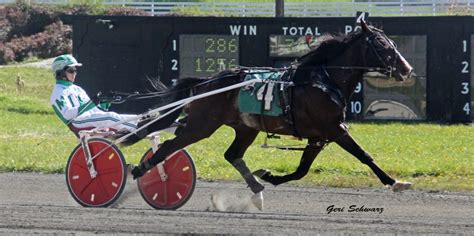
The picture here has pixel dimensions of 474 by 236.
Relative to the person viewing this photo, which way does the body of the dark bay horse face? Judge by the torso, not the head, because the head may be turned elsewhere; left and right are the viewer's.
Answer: facing to the right of the viewer

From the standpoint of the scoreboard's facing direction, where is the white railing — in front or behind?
behind

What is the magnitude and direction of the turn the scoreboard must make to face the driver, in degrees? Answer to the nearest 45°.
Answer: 0° — it already faces them

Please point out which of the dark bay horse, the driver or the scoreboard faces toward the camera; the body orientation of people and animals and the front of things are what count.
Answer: the scoreboard

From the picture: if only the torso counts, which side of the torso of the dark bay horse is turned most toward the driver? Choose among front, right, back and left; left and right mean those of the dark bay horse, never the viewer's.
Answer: back

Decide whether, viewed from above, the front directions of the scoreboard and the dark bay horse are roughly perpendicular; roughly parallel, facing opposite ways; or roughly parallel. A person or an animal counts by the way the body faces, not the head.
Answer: roughly perpendicular

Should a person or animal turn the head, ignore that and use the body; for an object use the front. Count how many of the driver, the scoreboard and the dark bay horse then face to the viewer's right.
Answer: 2

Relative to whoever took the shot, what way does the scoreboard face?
facing the viewer

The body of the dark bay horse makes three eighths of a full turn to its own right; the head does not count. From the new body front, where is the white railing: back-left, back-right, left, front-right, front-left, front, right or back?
back-right

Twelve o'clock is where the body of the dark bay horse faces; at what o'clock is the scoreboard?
The scoreboard is roughly at 9 o'clock from the dark bay horse.

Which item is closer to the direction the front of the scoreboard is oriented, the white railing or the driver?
the driver

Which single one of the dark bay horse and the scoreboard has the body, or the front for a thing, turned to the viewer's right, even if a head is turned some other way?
the dark bay horse

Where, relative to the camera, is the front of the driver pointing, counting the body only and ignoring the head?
to the viewer's right

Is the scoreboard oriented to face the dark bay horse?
yes
